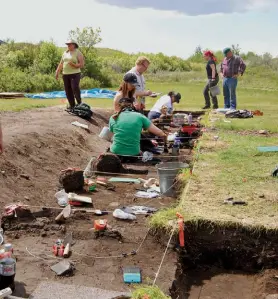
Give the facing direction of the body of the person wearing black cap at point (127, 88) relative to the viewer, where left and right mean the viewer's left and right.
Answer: facing the viewer and to the right of the viewer

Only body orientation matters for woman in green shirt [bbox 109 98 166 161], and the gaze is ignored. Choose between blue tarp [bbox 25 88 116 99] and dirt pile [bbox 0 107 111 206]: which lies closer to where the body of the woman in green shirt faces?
the blue tarp

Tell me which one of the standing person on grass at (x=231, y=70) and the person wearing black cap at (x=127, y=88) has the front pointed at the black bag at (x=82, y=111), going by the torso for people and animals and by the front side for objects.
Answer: the standing person on grass at (x=231, y=70)

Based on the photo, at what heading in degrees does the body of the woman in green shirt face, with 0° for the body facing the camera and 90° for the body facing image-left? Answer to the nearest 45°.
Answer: approximately 180°

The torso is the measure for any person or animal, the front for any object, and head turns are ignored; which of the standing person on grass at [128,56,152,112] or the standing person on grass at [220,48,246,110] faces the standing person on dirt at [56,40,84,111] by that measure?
the standing person on grass at [220,48,246,110]

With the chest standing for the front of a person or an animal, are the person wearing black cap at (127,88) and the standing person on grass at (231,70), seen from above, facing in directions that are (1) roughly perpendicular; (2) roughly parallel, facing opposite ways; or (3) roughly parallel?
roughly perpendicular

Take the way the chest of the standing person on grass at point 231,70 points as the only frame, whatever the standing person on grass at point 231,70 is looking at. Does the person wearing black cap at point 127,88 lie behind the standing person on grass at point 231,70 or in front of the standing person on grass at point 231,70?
in front

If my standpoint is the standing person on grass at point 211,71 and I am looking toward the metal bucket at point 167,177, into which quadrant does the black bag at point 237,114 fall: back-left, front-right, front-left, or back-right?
front-left

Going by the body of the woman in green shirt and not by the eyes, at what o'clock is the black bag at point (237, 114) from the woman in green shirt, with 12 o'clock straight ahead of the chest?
The black bag is roughly at 1 o'clock from the woman in green shirt.

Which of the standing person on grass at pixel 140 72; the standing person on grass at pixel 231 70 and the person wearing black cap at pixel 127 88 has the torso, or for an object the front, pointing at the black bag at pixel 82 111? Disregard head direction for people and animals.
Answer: the standing person on grass at pixel 231 70

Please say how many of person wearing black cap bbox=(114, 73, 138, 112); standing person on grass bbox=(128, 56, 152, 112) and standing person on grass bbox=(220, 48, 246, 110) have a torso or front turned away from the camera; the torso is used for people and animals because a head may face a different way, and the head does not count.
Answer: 0

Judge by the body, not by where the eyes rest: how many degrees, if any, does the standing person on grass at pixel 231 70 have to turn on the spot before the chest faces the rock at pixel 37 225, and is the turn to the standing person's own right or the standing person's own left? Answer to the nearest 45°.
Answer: approximately 45° to the standing person's own left
